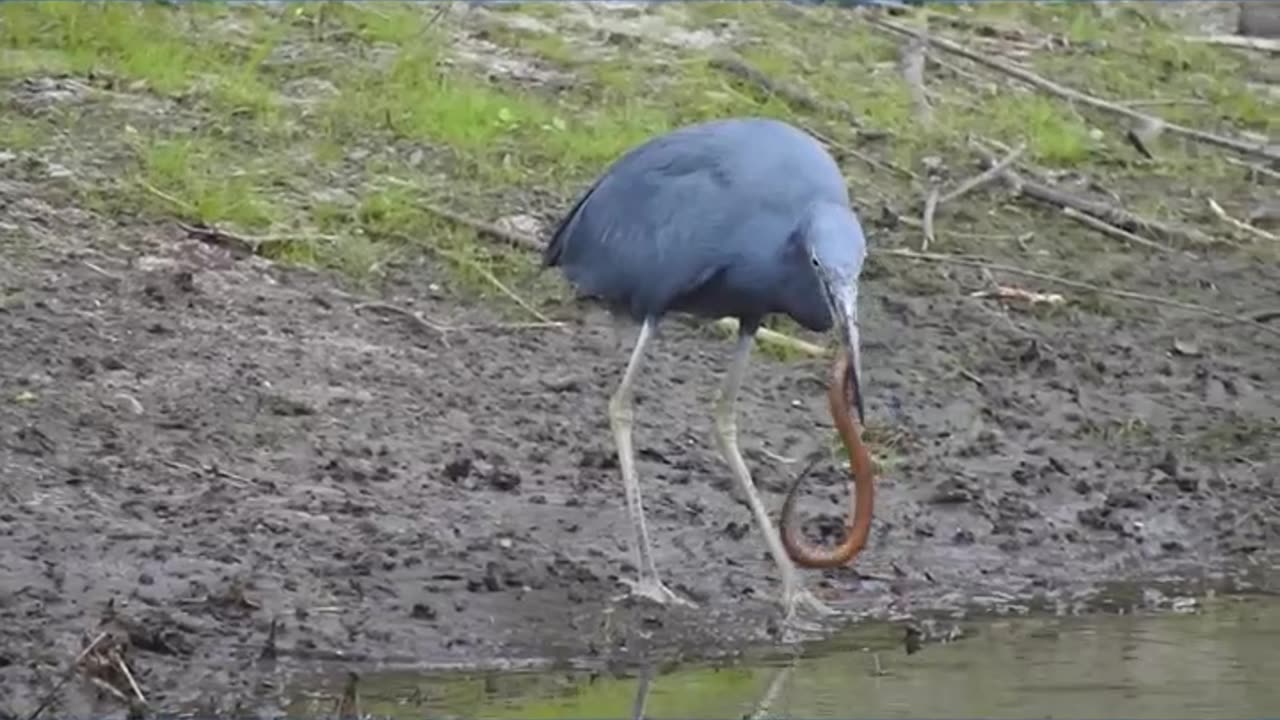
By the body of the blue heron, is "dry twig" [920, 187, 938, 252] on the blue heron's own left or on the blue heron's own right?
on the blue heron's own left

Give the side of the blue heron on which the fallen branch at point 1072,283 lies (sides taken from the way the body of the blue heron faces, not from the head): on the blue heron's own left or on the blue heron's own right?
on the blue heron's own left

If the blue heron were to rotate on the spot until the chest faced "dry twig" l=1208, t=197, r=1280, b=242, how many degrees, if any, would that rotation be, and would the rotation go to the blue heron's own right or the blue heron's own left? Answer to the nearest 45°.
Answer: approximately 90° to the blue heron's own left

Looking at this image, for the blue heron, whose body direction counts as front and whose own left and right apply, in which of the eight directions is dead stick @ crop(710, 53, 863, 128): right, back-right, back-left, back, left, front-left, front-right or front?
back-left

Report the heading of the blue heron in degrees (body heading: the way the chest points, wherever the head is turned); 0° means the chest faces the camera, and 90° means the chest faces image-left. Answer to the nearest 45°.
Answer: approximately 315°
